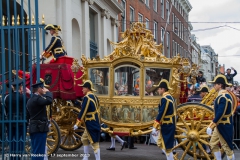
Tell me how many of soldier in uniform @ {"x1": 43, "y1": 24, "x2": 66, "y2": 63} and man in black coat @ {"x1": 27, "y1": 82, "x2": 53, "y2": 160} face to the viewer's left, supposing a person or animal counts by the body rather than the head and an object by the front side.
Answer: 1

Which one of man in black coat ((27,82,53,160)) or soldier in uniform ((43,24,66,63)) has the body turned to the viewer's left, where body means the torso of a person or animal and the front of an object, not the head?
the soldier in uniform

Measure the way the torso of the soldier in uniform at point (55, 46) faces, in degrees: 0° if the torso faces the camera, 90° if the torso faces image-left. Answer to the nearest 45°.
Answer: approximately 90°

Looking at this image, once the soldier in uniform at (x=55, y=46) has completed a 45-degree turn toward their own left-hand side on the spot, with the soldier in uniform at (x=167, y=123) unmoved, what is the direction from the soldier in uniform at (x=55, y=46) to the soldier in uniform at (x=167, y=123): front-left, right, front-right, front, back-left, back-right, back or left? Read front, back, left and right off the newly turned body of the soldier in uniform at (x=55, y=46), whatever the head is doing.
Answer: left

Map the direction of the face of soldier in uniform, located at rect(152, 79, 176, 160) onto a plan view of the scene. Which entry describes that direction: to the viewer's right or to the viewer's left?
to the viewer's left

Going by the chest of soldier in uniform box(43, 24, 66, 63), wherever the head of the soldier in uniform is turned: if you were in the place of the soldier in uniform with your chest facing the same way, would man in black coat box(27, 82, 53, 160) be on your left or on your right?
on your left
